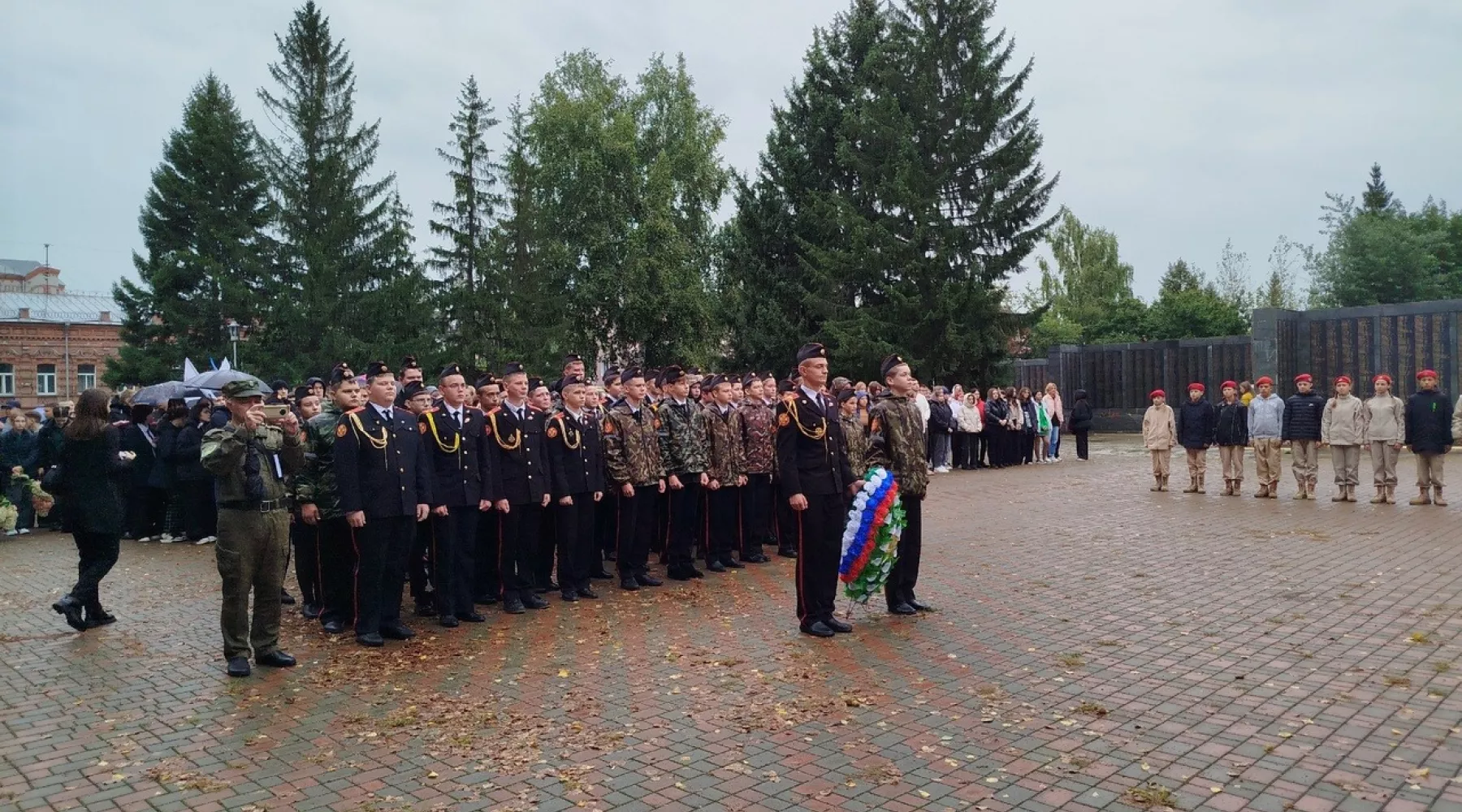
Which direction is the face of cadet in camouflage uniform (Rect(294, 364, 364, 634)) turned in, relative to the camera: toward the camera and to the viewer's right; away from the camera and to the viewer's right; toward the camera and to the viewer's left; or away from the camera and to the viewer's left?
toward the camera and to the viewer's right

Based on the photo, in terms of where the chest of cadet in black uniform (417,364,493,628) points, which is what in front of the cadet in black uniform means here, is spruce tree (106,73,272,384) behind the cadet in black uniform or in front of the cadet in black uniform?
behind

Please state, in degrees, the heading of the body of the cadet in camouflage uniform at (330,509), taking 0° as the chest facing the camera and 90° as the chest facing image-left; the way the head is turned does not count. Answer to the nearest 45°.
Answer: approximately 315°

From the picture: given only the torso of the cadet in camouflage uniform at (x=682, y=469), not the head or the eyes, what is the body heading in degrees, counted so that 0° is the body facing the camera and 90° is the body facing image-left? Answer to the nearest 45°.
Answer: approximately 315°

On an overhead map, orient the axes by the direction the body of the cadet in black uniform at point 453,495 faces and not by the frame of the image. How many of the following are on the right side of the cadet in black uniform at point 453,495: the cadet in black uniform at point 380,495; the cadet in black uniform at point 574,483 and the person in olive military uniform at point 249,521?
2

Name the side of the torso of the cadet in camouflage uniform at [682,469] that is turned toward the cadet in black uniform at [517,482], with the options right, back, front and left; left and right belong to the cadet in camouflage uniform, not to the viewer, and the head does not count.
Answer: right

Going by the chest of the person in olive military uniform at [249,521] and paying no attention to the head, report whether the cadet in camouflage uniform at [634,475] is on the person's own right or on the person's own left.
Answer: on the person's own left

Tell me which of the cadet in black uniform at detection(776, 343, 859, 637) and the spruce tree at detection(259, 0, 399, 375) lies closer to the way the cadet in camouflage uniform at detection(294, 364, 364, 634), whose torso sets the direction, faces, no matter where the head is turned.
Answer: the cadet in black uniform

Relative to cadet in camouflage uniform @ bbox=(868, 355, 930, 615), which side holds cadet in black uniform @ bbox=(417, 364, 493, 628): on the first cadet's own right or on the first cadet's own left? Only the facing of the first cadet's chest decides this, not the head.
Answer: on the first cadet's own right

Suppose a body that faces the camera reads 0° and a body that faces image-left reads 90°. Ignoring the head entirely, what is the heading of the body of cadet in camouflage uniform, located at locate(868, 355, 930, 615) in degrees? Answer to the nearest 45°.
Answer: approximately 315°

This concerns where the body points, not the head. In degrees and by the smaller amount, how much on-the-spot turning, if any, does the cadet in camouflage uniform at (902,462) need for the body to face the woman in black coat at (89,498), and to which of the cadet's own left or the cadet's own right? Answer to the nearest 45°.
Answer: approximately 135° to the cadet's own right
